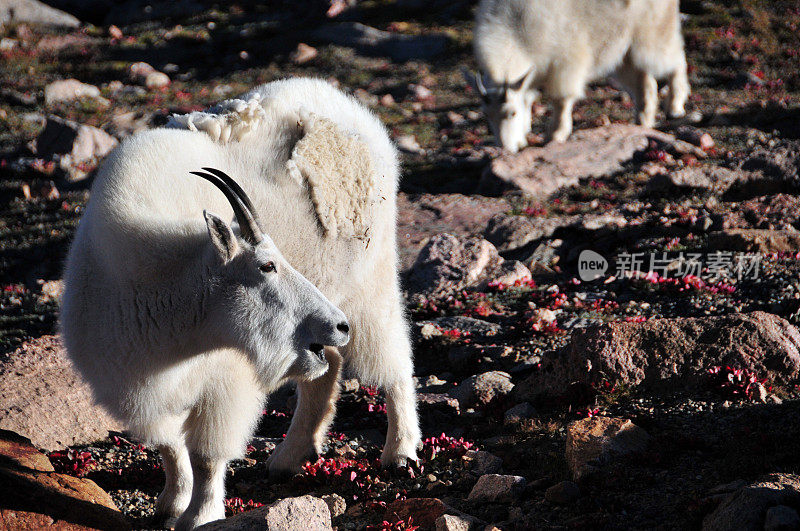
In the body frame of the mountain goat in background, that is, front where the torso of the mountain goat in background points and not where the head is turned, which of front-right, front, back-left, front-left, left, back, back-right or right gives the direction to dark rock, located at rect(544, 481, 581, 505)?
front-left

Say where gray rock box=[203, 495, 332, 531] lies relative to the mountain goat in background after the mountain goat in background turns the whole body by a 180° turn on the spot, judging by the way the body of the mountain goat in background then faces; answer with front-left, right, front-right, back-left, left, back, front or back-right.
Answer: back-right

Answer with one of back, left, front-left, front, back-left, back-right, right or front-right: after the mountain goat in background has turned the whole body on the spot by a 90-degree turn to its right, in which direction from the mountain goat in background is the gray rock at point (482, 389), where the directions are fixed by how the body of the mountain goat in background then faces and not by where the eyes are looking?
back-left

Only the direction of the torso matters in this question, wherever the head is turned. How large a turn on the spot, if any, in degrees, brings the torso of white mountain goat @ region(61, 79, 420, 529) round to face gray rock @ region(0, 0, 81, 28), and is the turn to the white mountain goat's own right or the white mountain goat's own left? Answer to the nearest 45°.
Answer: approximately 135° to the white mountain goat's own right

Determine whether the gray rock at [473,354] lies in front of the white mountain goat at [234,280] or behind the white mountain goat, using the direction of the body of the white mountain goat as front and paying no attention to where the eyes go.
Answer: behind

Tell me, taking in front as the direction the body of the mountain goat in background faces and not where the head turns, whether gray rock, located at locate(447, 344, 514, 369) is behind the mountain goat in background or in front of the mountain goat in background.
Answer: in front

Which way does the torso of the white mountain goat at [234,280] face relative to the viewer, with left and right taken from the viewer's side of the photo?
facing the viewer and to the left of the viewer

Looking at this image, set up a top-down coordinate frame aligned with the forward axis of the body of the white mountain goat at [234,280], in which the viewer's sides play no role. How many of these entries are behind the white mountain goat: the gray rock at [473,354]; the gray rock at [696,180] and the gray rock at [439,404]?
3

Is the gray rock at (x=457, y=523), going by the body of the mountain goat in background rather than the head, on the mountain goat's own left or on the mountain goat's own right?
on the mountain goat's own left

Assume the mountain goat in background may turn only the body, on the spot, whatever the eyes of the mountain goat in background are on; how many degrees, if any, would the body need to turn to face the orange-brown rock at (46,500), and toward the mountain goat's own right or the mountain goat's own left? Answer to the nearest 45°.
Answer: approximately 45° to the mountain goat's own left
